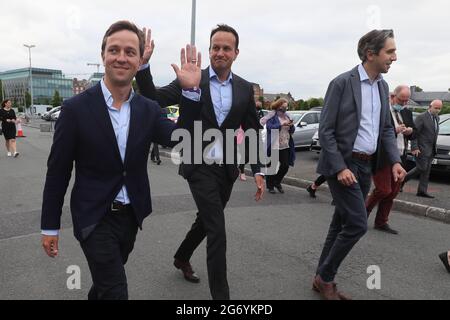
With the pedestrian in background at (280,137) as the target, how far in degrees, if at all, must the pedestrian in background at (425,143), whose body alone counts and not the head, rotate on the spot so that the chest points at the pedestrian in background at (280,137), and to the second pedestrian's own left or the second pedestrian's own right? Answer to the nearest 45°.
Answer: approximately 135° to the second pedestrian's own right

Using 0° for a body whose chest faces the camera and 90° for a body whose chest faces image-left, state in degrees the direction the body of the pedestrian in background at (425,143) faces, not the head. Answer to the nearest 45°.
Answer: approximately 315°

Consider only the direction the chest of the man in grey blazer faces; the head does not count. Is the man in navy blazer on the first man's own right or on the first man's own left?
on the first man's own right

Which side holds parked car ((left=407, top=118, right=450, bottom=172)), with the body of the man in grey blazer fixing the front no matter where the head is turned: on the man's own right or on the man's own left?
on the man's own left

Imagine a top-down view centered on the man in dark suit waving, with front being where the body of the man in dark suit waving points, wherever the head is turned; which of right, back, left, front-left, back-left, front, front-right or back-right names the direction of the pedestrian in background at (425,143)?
back-left

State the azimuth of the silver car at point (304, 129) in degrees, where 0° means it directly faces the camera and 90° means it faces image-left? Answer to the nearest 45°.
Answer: approximately 45°

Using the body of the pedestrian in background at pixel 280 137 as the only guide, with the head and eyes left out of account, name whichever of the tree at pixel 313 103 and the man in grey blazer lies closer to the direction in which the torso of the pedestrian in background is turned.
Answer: the man in grey blazer

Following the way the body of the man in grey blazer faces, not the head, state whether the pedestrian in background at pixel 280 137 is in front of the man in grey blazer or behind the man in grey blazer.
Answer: behind

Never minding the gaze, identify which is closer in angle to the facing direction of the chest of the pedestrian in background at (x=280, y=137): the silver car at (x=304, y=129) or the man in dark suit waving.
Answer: the man in dark suit waving
